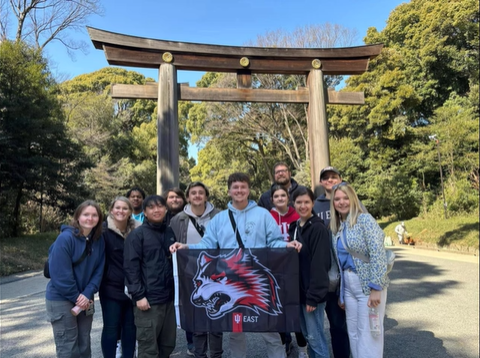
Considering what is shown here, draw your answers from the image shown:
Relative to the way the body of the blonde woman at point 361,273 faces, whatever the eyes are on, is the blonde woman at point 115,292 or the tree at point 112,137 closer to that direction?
the blonde woman

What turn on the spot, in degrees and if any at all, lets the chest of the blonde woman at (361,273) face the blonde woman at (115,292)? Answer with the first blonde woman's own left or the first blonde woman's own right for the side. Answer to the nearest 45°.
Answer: approximately 45° to the first blonde woman's own right

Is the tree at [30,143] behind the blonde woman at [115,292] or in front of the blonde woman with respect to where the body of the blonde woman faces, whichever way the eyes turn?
behind

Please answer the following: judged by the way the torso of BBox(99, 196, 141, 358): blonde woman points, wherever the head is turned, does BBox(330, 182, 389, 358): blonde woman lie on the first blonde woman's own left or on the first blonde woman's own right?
on the first blonde woman's own left

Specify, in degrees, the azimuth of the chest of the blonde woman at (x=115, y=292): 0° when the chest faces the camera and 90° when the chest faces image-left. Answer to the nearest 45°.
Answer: approximately 0°

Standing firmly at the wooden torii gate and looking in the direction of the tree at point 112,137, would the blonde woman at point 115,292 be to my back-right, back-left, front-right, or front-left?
back-left

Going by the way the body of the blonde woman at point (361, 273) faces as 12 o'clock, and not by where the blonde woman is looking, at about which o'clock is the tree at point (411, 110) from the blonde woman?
The tree is roughly at 5 o'clock from the blonde woman.

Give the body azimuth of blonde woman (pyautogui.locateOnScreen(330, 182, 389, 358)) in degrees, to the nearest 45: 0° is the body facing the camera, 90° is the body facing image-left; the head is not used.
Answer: approximately 45°
